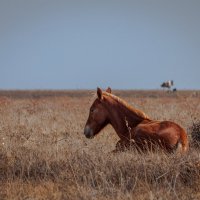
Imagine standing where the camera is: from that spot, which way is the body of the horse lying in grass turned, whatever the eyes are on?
to the viewer's left
